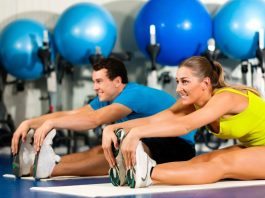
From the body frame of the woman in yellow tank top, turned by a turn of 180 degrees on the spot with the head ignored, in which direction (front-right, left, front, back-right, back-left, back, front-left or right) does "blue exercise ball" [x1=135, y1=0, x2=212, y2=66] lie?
left

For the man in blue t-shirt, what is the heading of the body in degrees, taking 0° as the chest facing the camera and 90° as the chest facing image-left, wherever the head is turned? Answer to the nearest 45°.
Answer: approximately 90°

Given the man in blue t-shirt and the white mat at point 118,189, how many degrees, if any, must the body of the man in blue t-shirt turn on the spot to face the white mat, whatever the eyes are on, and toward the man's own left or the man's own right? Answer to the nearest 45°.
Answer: approximately 90° to the man's own left

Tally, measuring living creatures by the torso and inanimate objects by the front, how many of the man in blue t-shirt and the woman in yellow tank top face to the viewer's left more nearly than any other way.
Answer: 2

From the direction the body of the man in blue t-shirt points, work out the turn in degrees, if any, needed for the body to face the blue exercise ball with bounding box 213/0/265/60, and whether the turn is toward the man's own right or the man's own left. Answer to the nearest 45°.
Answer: approximately 135° to the man's own right

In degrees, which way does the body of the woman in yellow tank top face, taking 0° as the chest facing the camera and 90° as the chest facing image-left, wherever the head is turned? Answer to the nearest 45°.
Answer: approximately 90°

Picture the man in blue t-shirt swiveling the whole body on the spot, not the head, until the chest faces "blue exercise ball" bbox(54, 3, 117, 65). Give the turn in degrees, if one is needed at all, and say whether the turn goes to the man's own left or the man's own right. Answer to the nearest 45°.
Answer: approximately 90° to the man's own right
